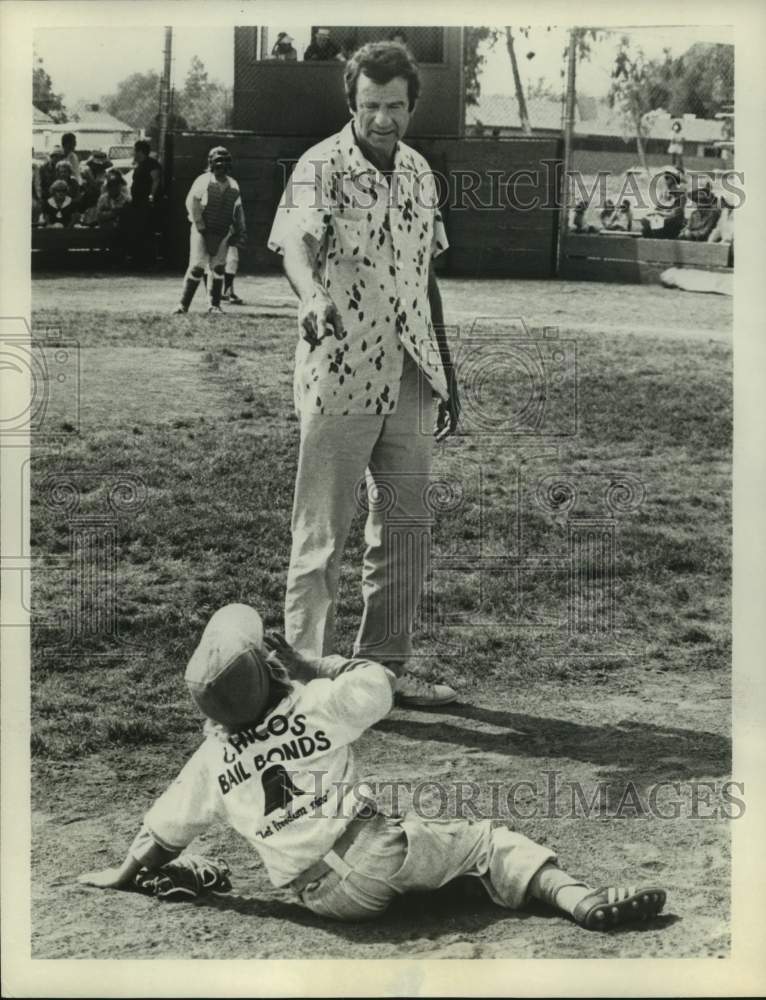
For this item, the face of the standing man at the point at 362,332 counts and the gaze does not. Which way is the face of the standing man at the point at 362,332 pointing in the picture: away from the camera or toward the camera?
toward the camera

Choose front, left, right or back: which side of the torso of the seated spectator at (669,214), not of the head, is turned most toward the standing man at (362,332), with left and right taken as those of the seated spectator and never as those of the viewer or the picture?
front

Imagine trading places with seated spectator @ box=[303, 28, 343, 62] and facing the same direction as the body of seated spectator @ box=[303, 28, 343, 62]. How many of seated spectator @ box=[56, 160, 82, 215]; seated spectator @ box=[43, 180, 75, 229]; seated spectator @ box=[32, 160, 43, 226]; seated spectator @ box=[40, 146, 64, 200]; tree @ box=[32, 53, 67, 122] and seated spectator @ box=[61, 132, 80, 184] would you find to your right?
6

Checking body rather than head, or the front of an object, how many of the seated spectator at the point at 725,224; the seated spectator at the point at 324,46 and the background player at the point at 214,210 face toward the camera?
3

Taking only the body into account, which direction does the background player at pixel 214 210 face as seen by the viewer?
toward the camera

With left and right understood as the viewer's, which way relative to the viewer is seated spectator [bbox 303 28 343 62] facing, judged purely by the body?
facing the viewer

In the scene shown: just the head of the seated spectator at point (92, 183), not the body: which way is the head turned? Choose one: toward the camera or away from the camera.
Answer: toward the camera

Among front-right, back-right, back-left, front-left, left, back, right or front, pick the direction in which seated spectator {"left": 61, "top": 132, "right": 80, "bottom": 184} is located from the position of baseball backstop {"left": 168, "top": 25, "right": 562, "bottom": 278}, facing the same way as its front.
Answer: right
